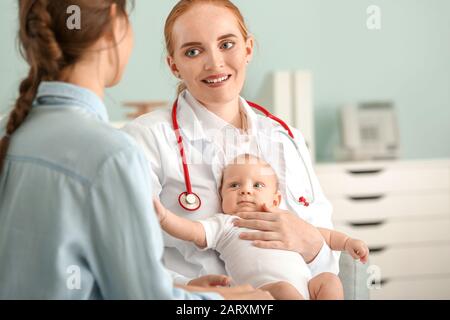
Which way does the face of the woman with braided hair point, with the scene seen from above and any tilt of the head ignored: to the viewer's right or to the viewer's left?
to the viewer's right

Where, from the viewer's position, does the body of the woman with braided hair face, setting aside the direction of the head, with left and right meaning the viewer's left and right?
facing away from the viewer and to the right of the viewer

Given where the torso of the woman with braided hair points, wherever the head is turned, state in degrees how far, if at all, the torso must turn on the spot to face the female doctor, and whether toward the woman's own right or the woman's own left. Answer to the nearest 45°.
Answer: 0° — they already face them

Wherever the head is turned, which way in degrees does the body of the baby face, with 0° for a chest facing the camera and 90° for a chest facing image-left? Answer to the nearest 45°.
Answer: approximately 0°

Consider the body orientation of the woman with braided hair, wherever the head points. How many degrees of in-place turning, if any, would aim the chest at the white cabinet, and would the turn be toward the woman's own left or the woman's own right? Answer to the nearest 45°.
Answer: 0° — they already face it

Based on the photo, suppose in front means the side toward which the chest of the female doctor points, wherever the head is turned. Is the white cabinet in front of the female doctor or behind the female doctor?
behind

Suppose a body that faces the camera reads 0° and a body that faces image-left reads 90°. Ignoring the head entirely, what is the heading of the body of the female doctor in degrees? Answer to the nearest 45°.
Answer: approximately 0°

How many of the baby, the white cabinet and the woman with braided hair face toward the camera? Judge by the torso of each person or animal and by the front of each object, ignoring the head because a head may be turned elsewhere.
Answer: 2

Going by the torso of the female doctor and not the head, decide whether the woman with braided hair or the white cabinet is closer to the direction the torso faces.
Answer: the woman with braided hair

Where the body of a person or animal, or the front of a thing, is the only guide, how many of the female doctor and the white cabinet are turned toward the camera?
2
